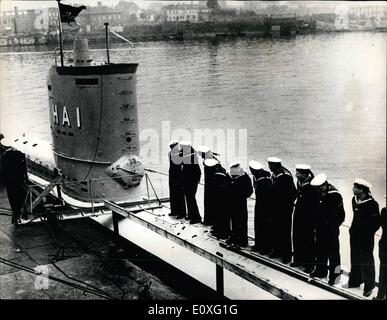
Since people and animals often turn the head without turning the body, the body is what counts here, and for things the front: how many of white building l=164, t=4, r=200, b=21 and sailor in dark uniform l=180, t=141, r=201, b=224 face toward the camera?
1

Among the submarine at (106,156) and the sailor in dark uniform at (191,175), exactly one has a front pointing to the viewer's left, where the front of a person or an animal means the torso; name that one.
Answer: the sailor in dark uniform

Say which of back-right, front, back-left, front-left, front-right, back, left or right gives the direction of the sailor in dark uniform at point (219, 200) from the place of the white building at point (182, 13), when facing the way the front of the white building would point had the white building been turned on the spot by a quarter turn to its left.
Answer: right

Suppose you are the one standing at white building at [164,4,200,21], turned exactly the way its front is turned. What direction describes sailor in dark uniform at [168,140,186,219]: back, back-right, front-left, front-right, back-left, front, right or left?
front

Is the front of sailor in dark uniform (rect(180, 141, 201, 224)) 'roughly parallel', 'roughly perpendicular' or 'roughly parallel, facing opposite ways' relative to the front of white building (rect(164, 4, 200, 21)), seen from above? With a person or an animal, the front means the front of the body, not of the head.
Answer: roughly perpendicular

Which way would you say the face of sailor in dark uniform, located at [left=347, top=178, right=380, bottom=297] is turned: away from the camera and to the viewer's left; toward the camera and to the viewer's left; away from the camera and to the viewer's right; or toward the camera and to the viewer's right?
toward the camera and to the viewer's left

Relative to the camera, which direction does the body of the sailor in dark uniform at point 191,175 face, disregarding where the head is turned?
to the viewer's left

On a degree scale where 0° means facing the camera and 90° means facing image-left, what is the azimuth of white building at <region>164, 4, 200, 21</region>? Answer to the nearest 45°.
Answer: approximately 0°

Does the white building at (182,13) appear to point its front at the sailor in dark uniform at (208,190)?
yes

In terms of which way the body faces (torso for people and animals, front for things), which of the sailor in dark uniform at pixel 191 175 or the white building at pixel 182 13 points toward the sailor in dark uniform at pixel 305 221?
the white building
